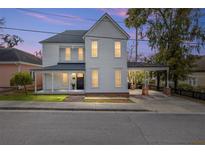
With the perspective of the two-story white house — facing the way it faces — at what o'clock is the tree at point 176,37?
The tree is roughly at 8 o'clock from the two-story white house.

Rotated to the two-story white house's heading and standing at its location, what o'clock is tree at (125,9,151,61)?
The tree is roughly at 7 o'clock from the two-story white house.

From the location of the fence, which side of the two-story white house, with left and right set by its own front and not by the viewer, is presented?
left

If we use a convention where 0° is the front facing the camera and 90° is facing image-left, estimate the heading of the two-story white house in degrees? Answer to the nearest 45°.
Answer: approximately 0°
